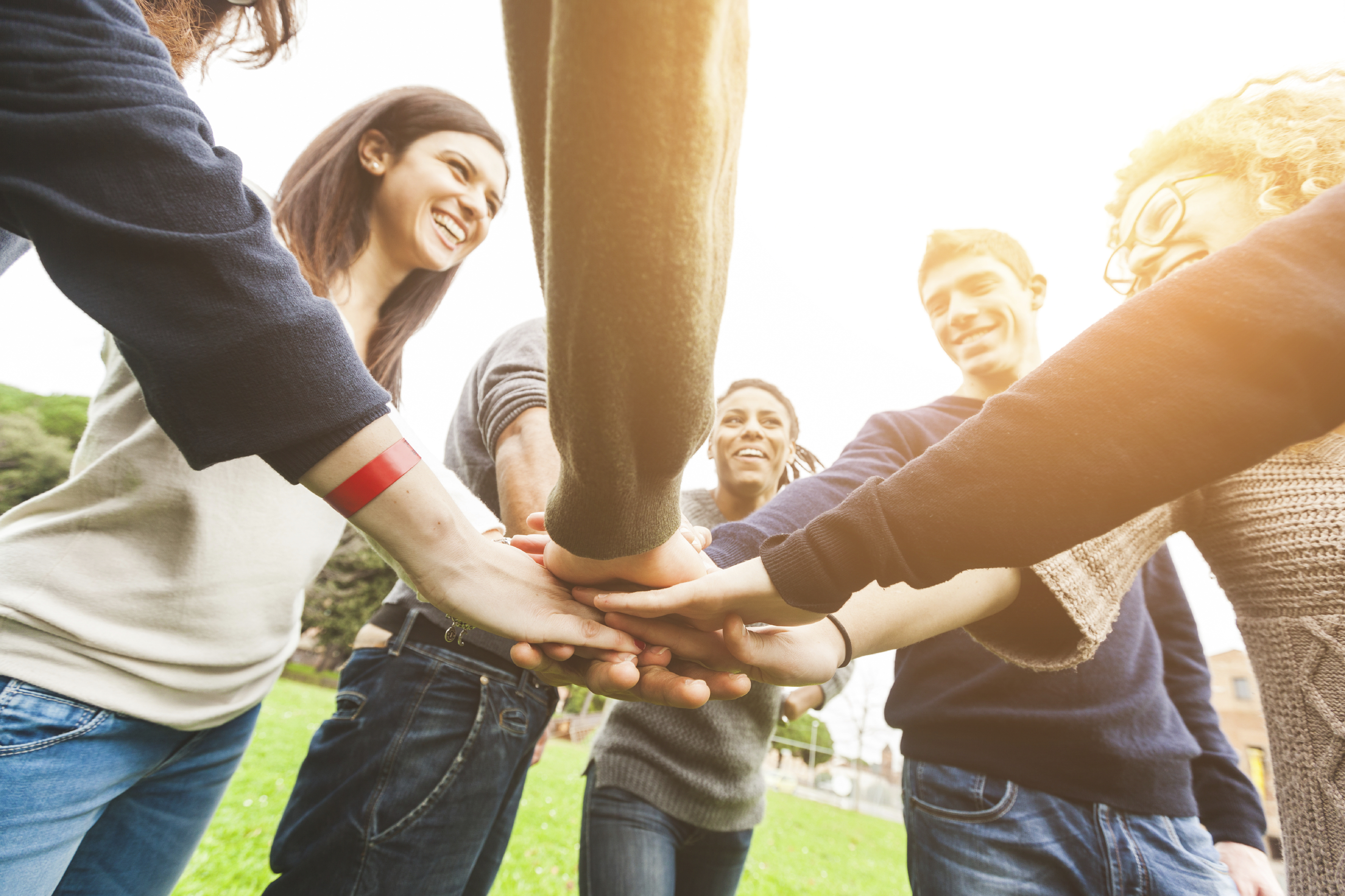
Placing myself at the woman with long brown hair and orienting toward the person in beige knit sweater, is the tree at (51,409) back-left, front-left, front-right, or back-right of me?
back-left

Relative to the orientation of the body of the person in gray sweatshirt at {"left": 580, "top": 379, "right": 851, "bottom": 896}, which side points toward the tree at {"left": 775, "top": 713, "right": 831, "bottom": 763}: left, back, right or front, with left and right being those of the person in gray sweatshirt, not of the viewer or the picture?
back

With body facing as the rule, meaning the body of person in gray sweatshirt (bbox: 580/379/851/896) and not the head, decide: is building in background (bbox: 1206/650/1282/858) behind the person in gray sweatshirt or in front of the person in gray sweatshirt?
behind

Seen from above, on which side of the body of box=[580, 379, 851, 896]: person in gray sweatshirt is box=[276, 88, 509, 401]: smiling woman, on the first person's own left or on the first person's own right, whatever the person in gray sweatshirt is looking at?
on the first person's own right

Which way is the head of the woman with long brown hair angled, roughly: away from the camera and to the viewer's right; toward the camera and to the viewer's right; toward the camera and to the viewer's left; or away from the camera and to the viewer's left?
toward the camera and to the viewer's right

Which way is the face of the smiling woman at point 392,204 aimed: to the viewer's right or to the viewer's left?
to the viewer's right

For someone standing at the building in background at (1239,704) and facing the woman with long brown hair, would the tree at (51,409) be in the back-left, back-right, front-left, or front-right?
front-right

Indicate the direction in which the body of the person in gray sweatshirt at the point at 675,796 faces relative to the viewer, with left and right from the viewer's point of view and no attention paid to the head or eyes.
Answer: facing the viewer

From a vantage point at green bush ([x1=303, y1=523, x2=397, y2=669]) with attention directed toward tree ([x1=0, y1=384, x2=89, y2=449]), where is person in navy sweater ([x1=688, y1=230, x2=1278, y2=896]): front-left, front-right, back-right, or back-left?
back-left

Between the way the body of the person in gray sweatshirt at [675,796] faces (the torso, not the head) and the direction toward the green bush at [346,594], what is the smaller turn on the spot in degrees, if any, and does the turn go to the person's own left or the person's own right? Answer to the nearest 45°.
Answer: approximately 135° to the person's own right

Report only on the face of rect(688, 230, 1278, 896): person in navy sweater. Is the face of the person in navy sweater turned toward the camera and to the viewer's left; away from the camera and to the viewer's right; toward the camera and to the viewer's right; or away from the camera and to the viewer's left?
toward the camera and to the viewer's left

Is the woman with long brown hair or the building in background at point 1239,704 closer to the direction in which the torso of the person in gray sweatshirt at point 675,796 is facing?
the woman with long brown hair
